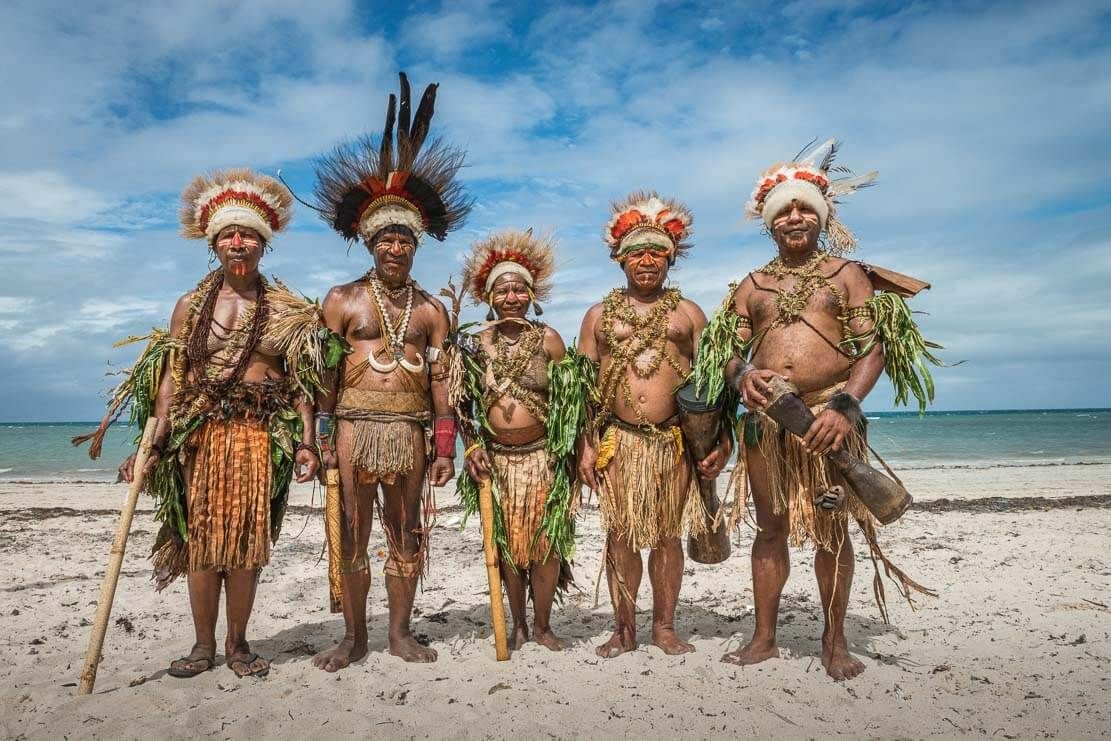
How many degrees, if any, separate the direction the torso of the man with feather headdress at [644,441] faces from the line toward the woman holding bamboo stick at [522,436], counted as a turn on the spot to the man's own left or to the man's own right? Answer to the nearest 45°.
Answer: approximately 90° to the man's own right

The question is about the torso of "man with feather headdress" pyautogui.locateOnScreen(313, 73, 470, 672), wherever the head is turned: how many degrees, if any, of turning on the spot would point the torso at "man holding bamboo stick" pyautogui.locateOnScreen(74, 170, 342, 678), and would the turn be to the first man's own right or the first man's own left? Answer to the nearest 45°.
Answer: approximately 90° to the first man's own right

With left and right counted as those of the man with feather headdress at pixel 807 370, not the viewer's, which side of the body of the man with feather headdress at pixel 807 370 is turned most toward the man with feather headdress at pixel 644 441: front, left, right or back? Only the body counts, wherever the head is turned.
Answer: right

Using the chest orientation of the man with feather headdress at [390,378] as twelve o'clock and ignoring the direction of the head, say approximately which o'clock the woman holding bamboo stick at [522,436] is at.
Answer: The woman holding bamboo stick is roughly at 9 o'clock from the man with feather headdress.
